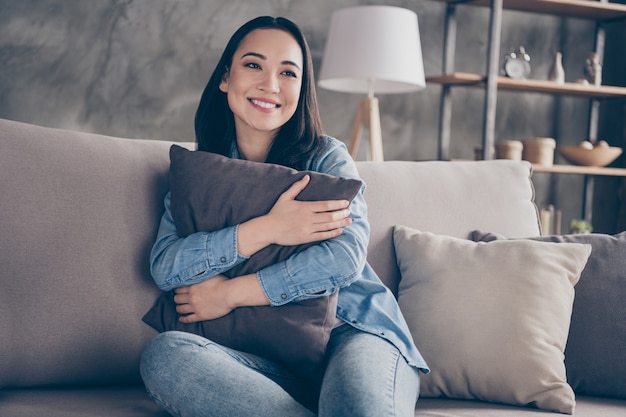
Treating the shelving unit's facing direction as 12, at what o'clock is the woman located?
The woman is roughly at 2 o'clock from the shelving unit.

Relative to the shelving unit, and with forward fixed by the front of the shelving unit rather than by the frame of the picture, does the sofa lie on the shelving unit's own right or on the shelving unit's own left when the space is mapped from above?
on the shelving unit's own right

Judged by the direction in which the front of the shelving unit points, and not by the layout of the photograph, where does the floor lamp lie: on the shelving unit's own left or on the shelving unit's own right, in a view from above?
on the shelving unit's own right

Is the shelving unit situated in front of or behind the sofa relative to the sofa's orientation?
behind

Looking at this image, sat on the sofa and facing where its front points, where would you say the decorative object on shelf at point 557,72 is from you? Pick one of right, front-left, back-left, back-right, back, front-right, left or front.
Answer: back-left

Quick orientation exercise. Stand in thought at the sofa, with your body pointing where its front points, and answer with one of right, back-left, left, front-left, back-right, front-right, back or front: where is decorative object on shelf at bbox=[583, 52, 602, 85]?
back-left

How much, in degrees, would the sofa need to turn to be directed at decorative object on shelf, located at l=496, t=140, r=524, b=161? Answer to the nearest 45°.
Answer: approximately 135° to its left

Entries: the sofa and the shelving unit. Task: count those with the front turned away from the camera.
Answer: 0

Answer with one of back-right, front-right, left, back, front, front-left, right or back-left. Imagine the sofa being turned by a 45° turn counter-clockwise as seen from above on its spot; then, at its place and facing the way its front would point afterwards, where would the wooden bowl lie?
left

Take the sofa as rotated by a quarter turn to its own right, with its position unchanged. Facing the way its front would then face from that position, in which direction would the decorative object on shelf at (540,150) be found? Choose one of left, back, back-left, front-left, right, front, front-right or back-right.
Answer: back-right

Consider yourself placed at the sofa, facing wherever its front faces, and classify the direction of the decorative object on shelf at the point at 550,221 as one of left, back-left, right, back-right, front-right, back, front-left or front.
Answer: back-left

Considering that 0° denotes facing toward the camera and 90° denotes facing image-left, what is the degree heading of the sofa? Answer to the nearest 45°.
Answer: approximately 0°
